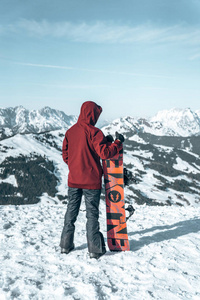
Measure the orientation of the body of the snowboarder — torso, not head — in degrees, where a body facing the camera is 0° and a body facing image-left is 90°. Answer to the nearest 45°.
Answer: approximately 225°
